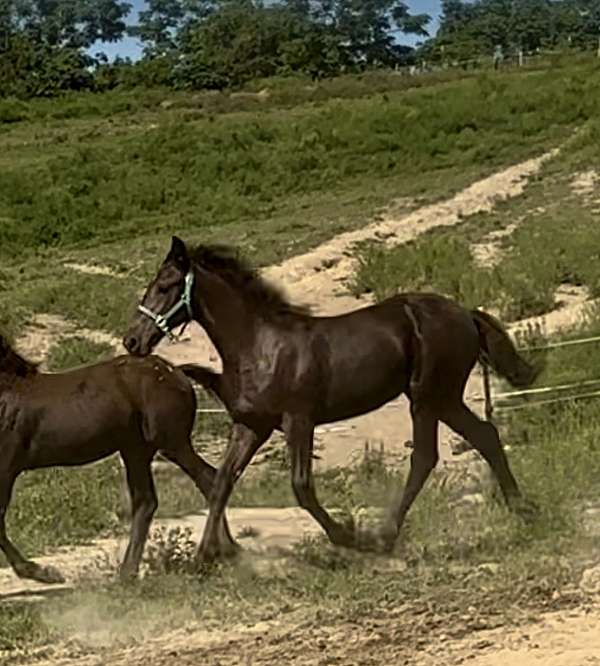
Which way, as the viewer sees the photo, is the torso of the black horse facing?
to the viewer's left

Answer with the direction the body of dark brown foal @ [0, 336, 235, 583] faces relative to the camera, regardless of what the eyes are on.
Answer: to the viewer's left

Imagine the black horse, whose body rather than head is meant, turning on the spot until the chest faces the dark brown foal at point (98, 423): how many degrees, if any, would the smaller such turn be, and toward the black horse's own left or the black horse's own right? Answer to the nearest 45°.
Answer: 0° — it already faces it

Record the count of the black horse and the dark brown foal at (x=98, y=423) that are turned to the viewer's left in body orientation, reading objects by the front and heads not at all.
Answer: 2

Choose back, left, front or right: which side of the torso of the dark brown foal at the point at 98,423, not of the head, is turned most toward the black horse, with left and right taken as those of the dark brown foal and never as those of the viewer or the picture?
back

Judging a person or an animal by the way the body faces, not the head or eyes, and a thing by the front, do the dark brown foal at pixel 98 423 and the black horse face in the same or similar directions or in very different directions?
same or similar directions
